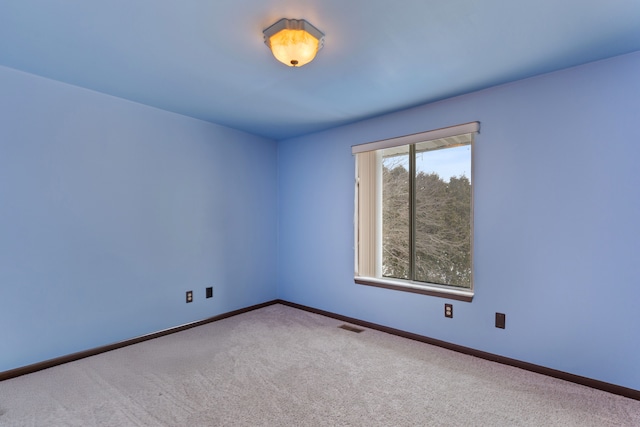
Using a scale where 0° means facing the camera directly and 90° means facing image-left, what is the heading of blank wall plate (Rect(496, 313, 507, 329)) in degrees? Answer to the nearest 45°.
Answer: approximately 0°
